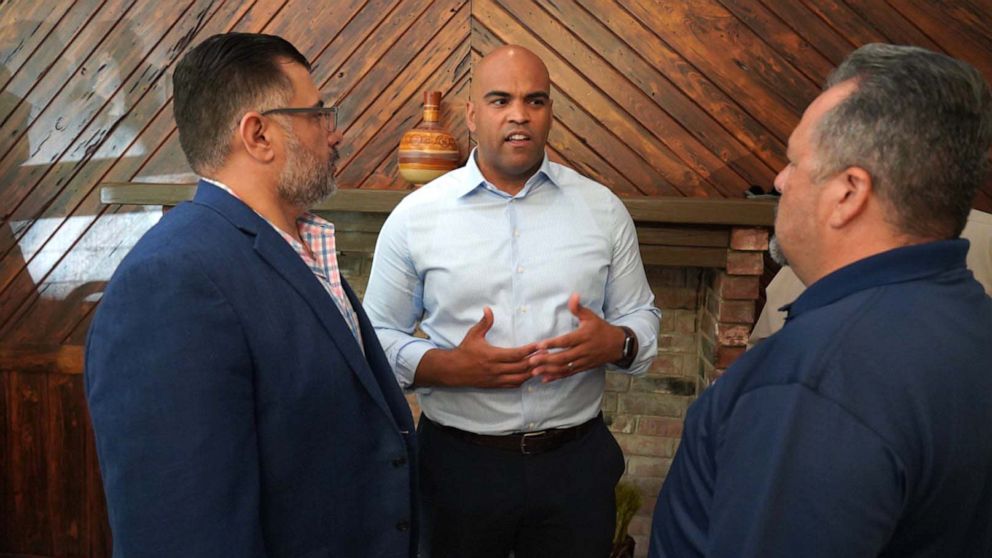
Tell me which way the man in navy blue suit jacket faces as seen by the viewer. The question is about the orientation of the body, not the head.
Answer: to the viewer's right

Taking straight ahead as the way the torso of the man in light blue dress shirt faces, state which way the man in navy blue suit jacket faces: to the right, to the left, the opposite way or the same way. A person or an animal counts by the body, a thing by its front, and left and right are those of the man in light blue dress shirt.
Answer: to the left

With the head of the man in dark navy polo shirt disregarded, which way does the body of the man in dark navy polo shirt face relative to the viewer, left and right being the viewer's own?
facing away from the viewer and to the left of the viewer

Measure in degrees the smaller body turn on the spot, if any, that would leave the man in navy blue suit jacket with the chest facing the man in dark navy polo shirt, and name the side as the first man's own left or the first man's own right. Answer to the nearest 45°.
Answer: approximately 45° to the first man's own right

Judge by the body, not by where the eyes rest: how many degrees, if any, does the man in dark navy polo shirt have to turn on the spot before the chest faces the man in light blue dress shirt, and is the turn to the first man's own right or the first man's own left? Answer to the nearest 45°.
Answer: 0° — they already face them

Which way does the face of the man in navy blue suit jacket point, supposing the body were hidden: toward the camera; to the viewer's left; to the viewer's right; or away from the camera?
to the viewer's right

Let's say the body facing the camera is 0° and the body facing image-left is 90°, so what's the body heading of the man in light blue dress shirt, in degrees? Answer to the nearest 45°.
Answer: approximately 0°
